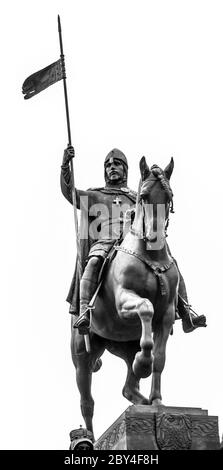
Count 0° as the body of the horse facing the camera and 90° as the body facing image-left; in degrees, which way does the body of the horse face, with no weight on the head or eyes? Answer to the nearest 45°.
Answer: approximately 315°
